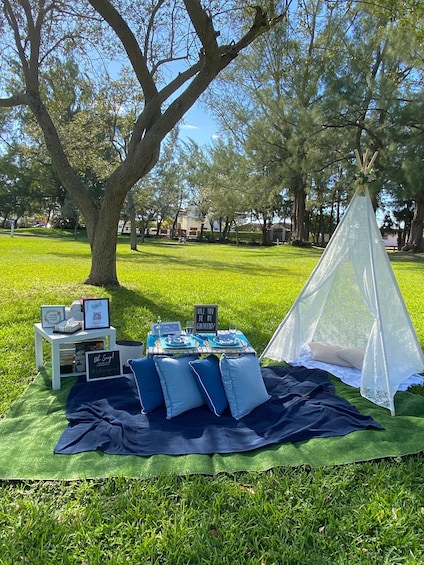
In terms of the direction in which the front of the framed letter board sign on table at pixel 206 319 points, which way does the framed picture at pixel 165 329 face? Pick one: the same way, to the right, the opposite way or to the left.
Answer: the same way

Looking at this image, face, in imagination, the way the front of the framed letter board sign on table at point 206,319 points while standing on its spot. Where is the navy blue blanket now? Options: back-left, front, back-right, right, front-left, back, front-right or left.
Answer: front

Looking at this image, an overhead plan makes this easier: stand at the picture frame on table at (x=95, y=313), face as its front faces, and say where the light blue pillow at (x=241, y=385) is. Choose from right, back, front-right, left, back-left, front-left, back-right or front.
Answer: front-left

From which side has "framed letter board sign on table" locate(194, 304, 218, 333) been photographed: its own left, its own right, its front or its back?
front

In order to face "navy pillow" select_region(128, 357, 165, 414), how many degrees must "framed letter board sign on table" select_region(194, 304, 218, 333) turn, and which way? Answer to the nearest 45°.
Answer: approximately 45° to its right

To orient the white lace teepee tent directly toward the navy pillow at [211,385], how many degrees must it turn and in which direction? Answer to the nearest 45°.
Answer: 0° — it already faces it

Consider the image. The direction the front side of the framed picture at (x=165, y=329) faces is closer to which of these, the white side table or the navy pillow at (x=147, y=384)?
the navy pillow

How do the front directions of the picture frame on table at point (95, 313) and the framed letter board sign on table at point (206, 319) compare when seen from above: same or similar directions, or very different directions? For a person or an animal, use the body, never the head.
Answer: same or similar directions

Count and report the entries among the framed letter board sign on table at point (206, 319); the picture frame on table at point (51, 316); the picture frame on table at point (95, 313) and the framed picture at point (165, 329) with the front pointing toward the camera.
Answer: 4

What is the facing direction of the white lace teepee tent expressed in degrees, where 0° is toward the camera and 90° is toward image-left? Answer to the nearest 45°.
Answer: approximately 45°

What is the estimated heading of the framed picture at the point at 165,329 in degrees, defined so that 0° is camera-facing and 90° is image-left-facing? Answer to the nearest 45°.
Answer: approximately 0°

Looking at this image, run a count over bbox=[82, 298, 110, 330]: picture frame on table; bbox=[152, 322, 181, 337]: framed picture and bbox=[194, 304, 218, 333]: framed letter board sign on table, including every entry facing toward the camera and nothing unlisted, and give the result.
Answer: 3

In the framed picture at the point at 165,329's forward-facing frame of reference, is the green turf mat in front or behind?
in front

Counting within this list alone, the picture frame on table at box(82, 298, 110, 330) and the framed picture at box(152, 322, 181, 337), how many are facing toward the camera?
2

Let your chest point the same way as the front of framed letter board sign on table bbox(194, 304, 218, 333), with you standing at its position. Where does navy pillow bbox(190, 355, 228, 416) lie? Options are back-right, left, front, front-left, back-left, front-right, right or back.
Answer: front
